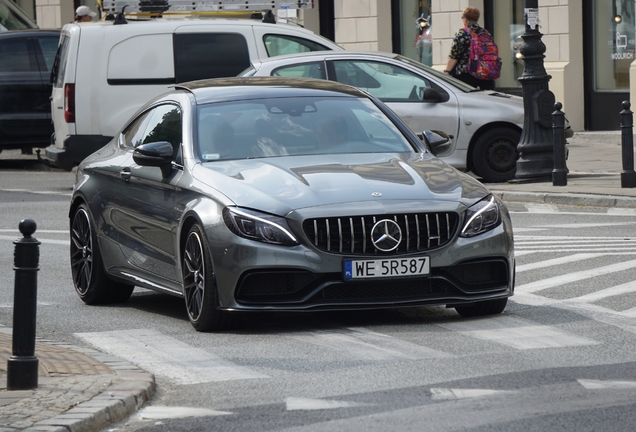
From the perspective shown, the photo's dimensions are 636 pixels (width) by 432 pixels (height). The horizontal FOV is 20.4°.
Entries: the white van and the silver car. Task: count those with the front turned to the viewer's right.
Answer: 2

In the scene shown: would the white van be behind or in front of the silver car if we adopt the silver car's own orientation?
behind

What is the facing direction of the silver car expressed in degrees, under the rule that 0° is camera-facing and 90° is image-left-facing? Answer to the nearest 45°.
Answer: approximately 270°

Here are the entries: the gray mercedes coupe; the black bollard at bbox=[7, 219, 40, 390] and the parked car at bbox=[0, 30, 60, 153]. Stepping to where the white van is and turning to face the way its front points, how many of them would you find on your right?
2

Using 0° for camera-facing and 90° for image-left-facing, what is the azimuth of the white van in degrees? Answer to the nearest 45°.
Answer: approximately 270°

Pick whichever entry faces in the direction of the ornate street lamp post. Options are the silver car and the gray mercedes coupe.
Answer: the silver car
